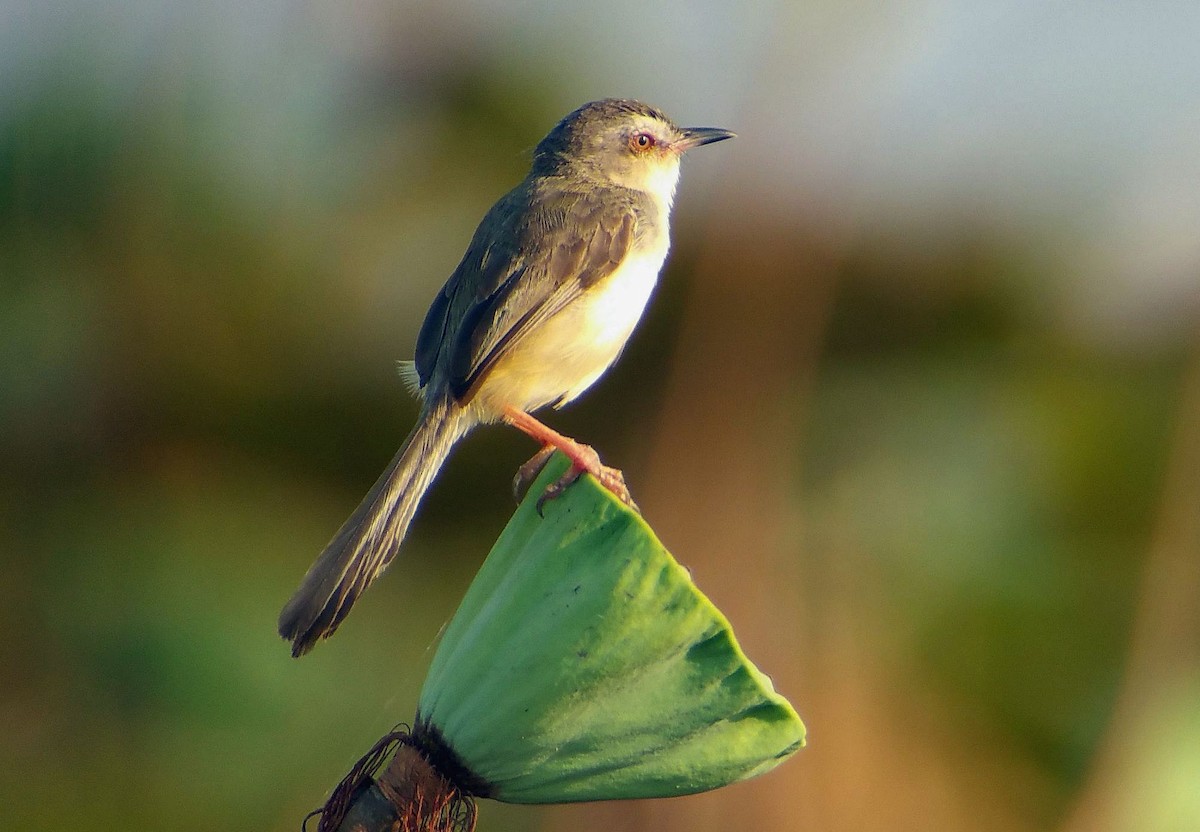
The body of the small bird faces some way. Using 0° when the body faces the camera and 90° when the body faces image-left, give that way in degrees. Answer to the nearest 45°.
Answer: approximately 270°
